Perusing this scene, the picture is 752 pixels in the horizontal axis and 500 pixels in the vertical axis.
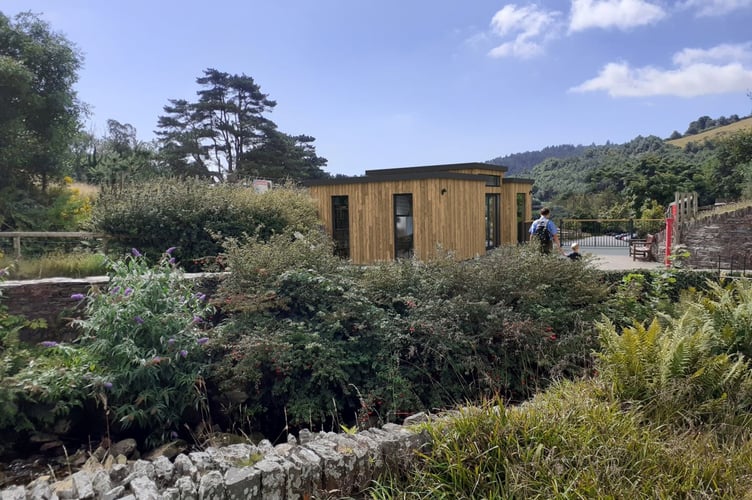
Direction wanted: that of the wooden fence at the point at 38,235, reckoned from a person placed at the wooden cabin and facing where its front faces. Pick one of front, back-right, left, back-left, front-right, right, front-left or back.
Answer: right

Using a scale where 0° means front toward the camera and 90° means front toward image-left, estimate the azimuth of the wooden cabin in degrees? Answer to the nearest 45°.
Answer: approximately 315°

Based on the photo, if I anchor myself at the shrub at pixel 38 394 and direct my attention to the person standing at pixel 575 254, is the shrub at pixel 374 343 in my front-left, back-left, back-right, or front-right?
front-right

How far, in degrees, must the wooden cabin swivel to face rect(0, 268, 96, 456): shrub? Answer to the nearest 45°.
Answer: approximately 45° to its right

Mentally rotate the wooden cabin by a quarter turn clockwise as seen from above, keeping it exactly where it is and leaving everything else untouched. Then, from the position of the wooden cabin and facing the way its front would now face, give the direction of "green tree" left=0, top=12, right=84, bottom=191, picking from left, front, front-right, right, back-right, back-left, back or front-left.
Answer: front-right

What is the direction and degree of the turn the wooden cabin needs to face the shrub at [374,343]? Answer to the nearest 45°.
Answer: approximately 45° to its right

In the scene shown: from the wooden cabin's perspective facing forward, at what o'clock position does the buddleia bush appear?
The buddleia bush is roughly at 2 o'clock from the wooden cabin.

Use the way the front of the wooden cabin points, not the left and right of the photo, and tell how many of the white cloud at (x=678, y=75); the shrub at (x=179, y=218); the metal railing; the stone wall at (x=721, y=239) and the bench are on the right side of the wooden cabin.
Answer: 1

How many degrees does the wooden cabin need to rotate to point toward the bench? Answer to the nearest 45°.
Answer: approximately 90° to its left

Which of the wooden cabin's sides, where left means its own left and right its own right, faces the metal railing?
left

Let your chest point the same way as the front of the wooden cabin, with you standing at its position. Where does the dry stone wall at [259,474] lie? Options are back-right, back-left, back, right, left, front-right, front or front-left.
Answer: front-right

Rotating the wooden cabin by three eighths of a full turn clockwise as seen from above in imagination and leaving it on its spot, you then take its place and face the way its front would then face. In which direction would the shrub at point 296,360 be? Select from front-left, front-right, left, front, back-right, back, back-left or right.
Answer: left
